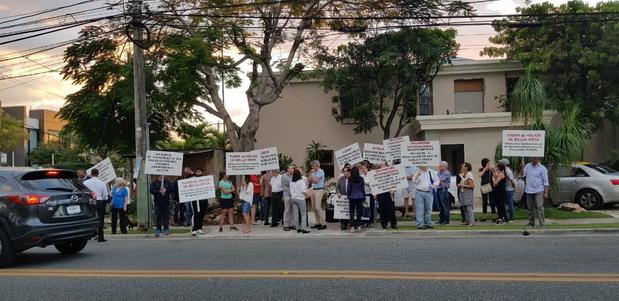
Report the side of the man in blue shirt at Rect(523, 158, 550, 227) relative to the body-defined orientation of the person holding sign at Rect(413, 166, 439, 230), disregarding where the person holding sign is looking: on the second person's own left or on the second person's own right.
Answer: on the second person's own left

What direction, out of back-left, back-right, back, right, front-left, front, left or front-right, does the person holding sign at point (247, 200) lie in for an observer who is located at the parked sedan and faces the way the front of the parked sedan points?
left

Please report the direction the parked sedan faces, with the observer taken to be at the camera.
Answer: facing away from the viewer and to the left of the viewer

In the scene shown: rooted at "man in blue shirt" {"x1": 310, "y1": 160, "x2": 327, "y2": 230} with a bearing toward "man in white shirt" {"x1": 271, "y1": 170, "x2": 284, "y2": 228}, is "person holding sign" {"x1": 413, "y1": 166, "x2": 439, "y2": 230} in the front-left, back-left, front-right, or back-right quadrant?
back-right
